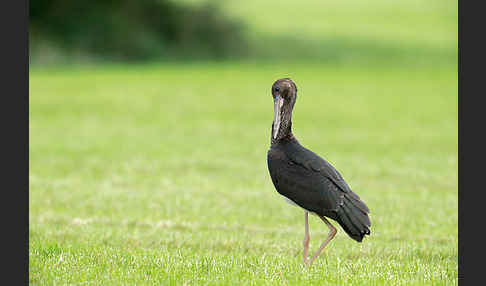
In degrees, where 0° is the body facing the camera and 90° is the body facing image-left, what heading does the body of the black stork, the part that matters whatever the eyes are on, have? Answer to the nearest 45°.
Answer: approximately 90°
